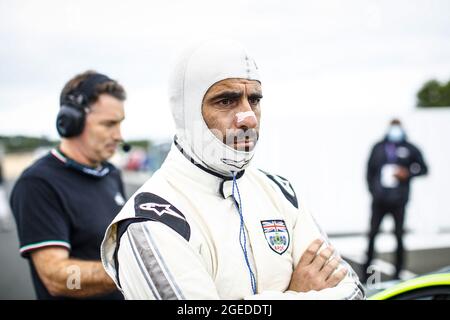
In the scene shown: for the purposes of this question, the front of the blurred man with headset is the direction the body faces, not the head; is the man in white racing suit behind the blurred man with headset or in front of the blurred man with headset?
in front

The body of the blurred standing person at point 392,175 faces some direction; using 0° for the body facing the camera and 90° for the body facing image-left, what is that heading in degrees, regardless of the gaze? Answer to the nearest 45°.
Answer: approximately 0°

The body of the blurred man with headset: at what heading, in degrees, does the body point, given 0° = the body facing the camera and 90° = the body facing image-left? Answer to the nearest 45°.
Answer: approximately 315°

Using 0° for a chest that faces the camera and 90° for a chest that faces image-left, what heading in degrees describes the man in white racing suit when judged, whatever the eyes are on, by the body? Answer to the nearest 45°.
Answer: approximately 315°

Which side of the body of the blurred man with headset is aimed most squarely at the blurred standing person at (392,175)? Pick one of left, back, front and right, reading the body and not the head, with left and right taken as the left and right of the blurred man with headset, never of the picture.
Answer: left

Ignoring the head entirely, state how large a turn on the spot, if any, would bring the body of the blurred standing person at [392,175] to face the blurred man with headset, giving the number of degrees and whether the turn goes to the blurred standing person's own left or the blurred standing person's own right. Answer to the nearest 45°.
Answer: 0° — they already face them
